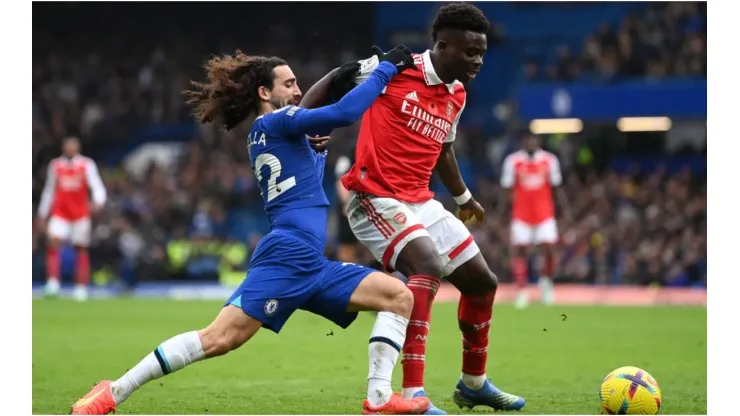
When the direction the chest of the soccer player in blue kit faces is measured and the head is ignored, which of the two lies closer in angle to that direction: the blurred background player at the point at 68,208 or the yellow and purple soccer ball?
the yellow and purple soccer ball

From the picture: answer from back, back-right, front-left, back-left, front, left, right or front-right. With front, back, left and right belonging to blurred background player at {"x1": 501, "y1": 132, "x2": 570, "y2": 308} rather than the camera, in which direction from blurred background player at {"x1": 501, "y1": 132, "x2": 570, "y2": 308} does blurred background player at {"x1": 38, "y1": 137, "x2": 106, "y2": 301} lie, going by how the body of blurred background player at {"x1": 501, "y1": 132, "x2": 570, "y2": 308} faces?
right

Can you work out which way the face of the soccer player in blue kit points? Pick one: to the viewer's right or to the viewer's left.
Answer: to the viewer's right

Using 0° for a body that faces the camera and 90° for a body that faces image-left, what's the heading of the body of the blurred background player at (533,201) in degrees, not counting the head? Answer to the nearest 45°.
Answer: approximately 0°

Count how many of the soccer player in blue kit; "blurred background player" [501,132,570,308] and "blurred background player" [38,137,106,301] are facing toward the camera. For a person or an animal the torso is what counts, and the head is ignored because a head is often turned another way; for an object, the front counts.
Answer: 2

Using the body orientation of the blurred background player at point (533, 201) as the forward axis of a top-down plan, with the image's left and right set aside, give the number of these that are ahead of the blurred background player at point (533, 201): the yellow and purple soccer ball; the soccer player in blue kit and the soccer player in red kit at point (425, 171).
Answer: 3

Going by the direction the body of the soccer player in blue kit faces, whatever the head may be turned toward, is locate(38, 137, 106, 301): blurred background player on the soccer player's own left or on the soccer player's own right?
on the soccer player's own left

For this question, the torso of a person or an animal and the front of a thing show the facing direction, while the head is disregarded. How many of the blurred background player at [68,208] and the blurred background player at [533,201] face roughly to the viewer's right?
0

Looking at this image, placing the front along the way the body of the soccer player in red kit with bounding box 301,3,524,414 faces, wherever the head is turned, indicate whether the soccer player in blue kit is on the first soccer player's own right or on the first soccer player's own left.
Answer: on the first soccer player's own right

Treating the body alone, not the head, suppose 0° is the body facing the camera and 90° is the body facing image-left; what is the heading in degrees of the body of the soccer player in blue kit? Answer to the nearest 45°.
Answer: approximately 270°
